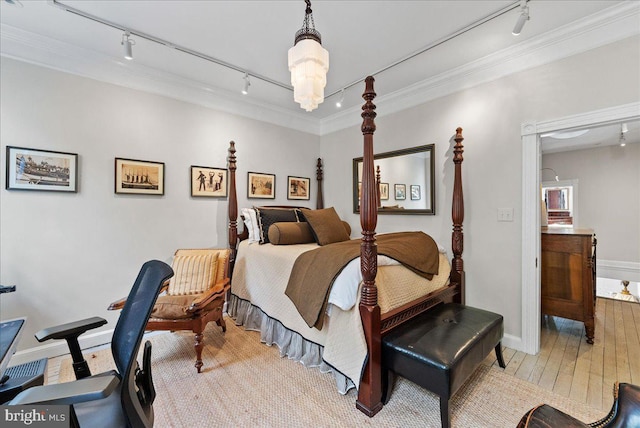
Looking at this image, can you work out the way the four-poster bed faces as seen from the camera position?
facing the viewer and to the right of the viewer

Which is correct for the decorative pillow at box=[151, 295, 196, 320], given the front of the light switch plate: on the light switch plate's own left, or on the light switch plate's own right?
on the light switch plate's own right

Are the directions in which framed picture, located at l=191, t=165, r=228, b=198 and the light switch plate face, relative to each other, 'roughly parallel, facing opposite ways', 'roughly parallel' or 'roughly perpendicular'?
roughly perpendicular

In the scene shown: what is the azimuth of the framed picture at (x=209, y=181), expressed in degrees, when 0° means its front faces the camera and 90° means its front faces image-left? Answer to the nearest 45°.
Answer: approximately 315°

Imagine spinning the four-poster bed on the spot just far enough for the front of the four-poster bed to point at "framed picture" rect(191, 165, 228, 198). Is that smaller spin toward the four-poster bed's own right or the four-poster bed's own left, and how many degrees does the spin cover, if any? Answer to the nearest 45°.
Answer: approximately 180°

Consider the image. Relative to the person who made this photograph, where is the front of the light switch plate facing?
facing the viewer

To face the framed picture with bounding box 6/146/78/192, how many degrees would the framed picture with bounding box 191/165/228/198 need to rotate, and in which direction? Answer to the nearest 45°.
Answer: approximately 135° to its right

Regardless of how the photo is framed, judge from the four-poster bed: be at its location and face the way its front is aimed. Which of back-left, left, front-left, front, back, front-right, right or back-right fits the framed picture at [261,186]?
back

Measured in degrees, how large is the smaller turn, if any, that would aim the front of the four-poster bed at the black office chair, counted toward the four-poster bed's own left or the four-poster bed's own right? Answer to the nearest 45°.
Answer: approximately 90° to the four-poster bed's own right
